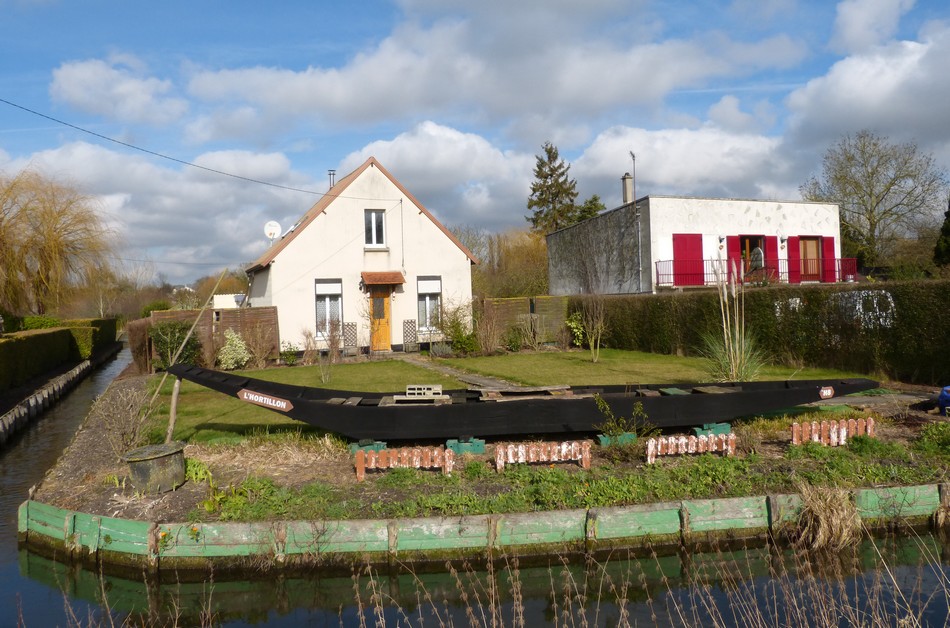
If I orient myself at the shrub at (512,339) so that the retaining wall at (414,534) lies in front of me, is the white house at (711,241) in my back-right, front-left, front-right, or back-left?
back-left

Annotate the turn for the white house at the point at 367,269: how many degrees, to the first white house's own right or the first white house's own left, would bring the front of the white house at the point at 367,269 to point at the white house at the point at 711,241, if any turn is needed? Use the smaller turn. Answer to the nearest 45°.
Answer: approximately 90° to the first white house's own left

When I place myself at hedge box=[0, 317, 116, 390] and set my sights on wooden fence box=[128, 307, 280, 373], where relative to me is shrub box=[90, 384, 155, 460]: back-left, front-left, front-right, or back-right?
front-right

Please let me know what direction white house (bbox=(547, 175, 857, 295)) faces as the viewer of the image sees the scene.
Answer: facing the viewer and to the right of the viewer

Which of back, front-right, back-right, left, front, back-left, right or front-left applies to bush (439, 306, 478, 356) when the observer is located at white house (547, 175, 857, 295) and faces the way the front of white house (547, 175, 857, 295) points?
right

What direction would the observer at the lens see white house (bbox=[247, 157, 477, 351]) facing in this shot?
facing the viewer

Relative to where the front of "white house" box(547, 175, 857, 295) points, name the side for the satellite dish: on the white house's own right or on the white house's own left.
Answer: on the white house's own right

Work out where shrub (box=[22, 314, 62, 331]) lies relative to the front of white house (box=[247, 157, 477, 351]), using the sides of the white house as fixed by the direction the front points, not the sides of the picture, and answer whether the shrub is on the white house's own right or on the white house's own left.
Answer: on the white house's own right

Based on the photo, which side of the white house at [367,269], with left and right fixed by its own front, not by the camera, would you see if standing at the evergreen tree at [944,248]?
left
